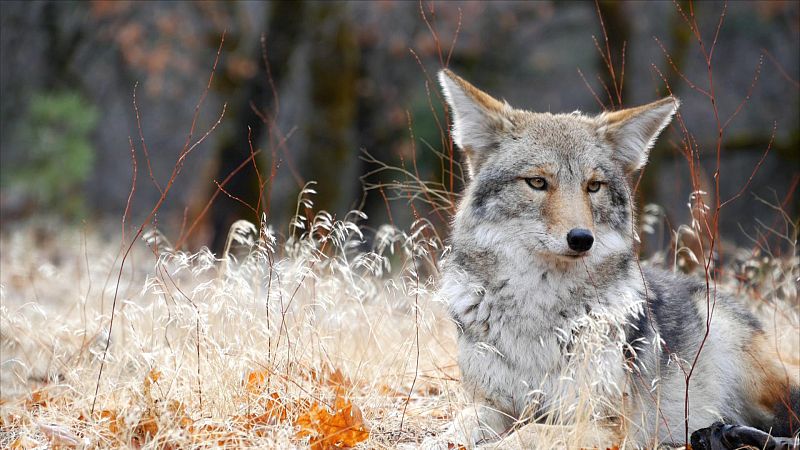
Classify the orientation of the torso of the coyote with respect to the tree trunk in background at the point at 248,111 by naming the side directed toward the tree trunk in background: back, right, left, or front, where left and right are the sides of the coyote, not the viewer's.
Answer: right

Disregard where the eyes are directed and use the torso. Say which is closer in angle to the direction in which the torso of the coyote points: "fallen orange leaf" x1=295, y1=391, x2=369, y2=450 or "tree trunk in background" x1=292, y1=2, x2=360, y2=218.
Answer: the fallen orange leaf

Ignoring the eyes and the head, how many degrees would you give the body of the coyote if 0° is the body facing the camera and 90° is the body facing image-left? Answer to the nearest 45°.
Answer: approximately 45°

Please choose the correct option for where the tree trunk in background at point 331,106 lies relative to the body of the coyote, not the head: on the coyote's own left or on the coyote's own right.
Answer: on the coyote's own right

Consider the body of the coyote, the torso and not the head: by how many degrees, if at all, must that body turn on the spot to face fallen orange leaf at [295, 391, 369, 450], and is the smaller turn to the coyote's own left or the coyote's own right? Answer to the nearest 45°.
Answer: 0° — it already faces it

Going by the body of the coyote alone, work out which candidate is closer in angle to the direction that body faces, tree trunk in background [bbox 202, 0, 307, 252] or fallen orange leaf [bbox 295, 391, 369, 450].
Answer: the fallen orange leaf
